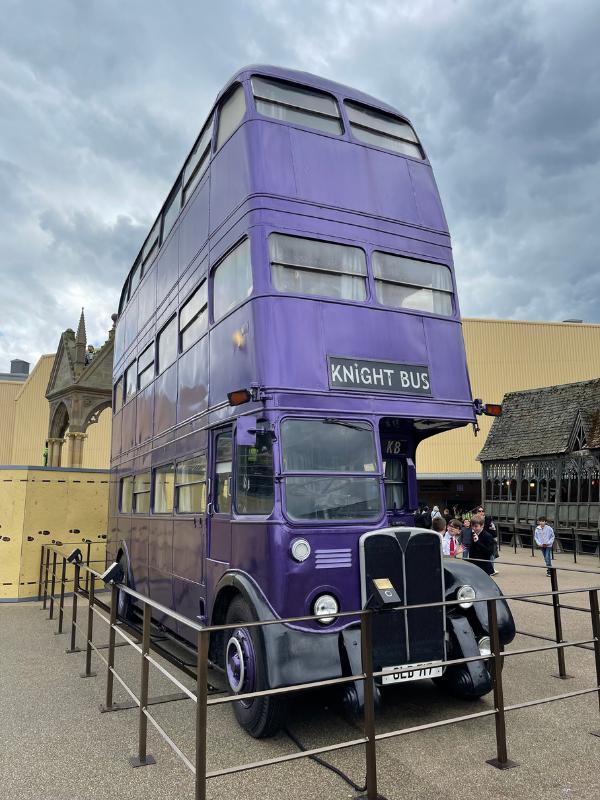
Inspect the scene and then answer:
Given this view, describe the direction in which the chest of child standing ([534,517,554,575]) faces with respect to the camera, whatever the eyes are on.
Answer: toward the camera

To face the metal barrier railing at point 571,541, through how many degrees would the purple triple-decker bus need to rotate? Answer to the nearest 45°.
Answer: approximately 90° to its left

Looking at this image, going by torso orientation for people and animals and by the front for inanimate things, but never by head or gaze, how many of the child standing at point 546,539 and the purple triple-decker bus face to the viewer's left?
0

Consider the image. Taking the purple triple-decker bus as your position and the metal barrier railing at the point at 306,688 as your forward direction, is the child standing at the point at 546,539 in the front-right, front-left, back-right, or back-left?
back-left

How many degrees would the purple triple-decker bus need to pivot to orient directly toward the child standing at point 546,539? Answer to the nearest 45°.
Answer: approximately 90° to its left

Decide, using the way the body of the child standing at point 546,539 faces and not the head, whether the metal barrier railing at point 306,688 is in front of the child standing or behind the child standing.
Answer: in front

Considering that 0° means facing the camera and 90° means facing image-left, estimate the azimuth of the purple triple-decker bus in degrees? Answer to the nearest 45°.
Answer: approximately 315°
